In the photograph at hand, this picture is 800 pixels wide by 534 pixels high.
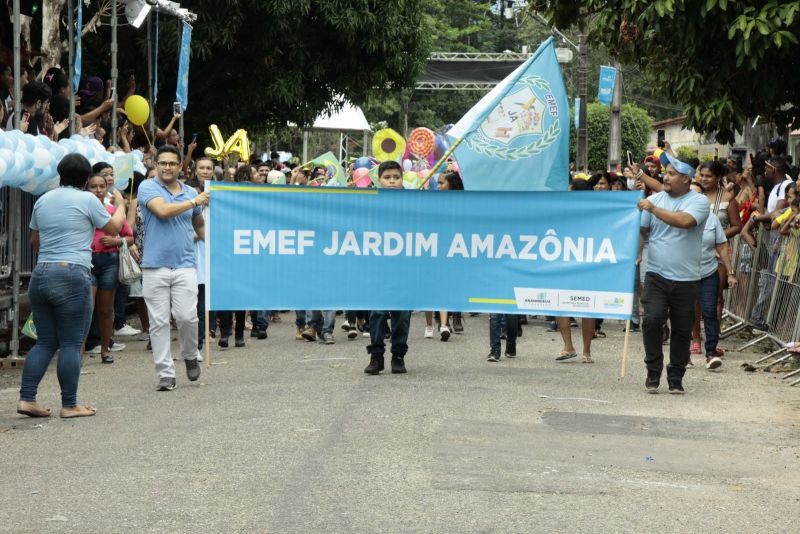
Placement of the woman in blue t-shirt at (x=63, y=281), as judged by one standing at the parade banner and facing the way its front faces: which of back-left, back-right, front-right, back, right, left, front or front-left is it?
front-right

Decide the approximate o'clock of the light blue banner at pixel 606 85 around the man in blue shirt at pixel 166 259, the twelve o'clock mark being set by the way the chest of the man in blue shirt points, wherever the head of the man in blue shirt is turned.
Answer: The light blue banner is roughly at 7 o'clock from the man in blue shirt.

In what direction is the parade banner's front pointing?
toward the camera

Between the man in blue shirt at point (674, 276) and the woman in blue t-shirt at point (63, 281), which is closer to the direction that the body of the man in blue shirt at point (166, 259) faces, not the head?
the woman in blue t-shirt

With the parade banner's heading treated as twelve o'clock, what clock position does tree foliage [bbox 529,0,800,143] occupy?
The tree foliage is roughly at 8 o'clock from the parade banner.

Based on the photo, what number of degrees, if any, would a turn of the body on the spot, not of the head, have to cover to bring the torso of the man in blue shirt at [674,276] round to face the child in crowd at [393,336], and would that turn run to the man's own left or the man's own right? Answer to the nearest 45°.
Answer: approximately 45° to the man's own right

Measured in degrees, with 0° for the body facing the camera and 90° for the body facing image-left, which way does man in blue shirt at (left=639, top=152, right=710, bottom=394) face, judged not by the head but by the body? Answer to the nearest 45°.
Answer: approximately 45°

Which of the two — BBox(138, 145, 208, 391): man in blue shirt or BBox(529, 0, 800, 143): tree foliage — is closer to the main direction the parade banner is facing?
the man in blue shirt

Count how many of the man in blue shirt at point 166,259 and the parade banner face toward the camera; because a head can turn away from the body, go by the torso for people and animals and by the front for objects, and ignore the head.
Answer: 2

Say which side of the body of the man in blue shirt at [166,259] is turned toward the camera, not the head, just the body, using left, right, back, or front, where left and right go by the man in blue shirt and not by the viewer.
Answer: front

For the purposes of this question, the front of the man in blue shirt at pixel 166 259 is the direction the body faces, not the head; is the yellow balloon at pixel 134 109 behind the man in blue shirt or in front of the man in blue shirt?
behind

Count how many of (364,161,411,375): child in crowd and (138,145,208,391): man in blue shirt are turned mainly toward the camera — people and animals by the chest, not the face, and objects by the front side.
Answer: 2

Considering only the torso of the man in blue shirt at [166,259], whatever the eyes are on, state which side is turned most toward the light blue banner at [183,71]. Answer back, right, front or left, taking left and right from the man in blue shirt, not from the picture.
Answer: back
